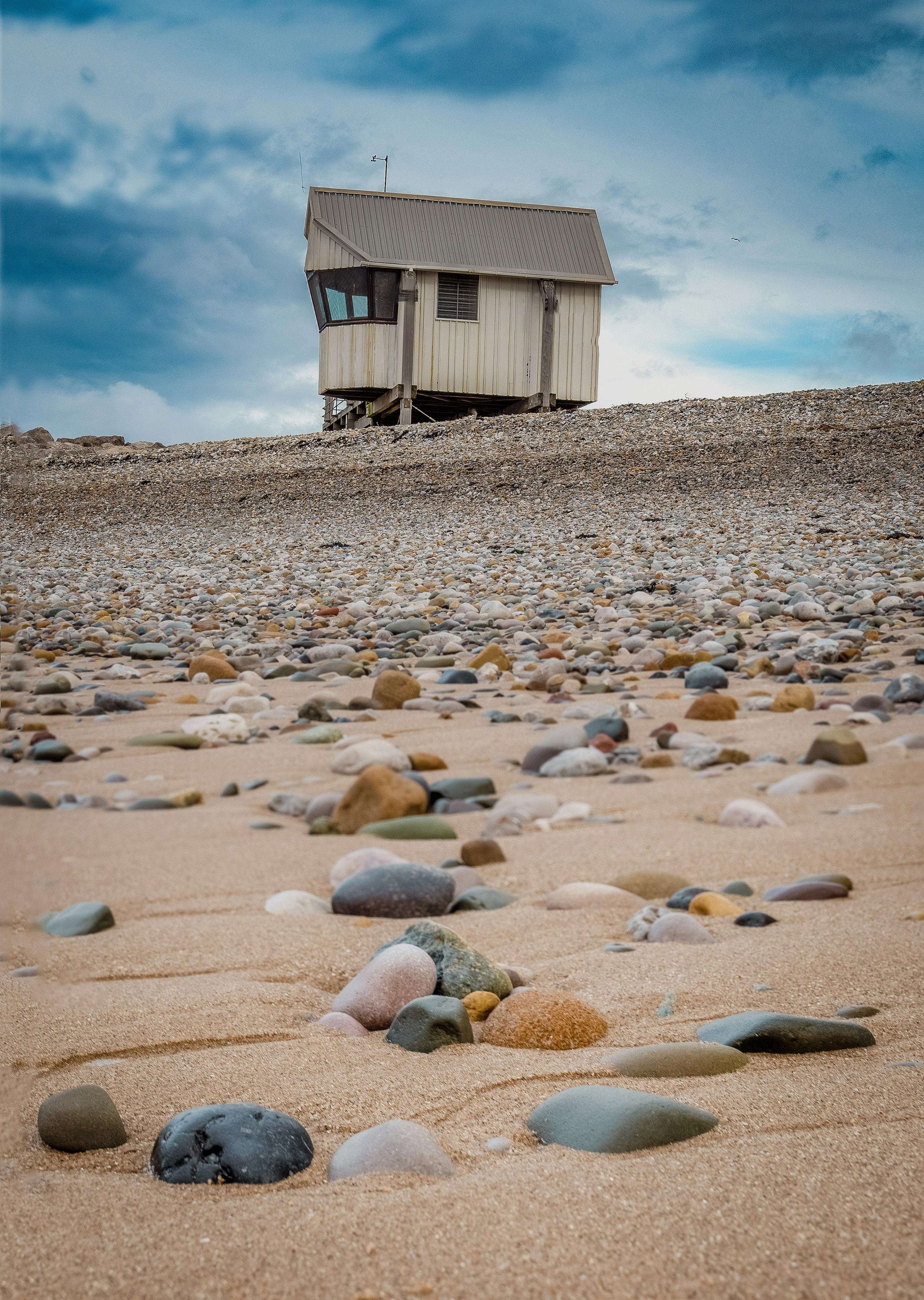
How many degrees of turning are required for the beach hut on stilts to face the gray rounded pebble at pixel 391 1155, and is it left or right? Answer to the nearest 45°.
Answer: approximately 90° to its left

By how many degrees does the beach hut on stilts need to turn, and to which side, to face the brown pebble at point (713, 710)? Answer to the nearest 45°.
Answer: approximately 90° to its left

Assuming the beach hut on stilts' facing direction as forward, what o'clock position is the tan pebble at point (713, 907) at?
The tan pebble is roughly at 9 o'clock from the beach hut on stilts.

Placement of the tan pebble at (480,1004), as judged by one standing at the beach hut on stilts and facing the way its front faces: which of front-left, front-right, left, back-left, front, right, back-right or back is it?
left

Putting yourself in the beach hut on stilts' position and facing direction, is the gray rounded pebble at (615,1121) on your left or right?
on your left

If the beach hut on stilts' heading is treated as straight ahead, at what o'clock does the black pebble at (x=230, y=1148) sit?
The black pebble is roughly at 9 o'clock from the beach hut on stilts.

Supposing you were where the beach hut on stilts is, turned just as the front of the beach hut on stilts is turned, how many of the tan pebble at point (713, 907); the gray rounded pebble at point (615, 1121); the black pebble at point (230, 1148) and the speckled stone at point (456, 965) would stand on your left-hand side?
4

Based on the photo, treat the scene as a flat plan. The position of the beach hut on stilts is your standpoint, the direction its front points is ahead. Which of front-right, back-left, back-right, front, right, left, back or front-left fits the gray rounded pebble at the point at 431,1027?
left

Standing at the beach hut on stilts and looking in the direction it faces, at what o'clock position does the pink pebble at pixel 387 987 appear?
The pink pebble is roughly at 9 o'clock from the beach hut on stilts.

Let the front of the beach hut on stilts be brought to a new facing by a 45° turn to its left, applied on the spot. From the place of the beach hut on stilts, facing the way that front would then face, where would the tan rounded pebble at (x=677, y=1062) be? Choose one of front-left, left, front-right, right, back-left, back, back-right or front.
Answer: front-left

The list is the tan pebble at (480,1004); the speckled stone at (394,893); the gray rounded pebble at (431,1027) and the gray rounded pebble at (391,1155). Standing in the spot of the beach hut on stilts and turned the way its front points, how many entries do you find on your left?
4

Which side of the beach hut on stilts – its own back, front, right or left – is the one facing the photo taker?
left

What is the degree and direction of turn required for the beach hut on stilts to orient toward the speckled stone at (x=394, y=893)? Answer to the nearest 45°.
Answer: approximately 90° to its left

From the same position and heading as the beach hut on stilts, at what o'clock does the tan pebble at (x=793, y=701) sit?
The tan pebble is roughly at 9 o'clock from the beach hut on stilts.

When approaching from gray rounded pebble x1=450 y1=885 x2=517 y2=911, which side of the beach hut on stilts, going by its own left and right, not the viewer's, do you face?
left

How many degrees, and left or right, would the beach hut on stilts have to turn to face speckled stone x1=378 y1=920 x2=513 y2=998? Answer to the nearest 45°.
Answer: approximately 90° to its left
